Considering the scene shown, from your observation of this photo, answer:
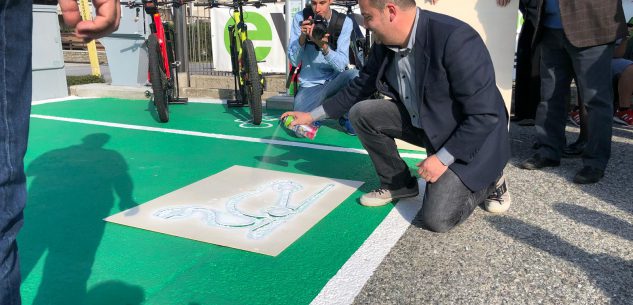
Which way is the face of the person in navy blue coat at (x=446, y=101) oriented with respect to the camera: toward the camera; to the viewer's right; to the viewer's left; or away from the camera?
to the viewer's left

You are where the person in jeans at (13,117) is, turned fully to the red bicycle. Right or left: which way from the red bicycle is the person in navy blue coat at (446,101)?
right

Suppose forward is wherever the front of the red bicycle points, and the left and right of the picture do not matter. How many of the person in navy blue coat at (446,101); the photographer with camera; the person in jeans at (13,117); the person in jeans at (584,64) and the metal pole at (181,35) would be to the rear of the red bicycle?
1

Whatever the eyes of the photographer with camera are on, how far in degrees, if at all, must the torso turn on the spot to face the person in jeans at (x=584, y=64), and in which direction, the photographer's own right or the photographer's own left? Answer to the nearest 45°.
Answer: approximately 45° to the photographer's own left

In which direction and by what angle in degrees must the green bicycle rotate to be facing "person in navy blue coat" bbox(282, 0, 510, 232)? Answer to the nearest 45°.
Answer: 0° — it already faces them

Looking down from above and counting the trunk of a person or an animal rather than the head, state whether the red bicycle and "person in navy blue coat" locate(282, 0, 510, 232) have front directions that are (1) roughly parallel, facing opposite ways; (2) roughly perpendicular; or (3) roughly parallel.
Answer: roughly perpendicular

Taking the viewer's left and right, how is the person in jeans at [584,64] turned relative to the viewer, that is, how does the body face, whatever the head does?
facing the viewer and to the left of the viewer

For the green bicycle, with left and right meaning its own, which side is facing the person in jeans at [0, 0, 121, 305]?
front

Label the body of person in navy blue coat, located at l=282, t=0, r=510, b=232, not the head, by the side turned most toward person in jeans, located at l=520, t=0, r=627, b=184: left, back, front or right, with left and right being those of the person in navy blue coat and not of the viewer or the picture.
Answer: back

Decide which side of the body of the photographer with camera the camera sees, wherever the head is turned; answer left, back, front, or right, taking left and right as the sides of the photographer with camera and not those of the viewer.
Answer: front

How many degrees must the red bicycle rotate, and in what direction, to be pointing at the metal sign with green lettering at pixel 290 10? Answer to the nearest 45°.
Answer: approximately 135° to its left

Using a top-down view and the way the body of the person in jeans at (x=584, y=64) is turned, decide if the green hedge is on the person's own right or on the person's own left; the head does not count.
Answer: on the person's own right
